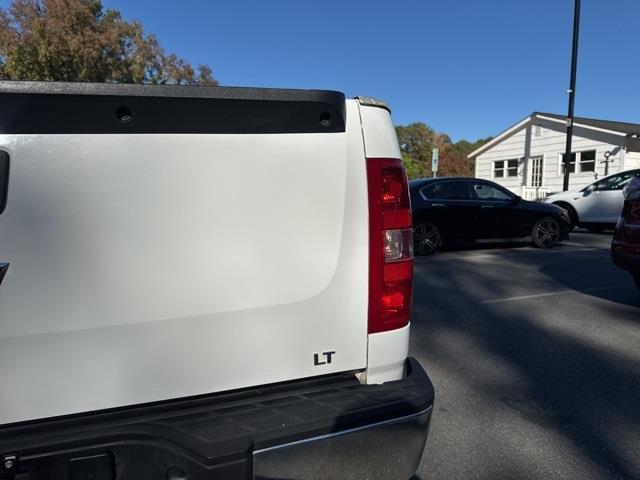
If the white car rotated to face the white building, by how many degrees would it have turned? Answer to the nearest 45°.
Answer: approximately 90° to its right

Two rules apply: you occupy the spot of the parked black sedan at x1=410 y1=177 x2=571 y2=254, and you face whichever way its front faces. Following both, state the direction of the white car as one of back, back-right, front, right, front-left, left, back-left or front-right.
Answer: front-left

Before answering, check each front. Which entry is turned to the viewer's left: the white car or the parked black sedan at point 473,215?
the white car

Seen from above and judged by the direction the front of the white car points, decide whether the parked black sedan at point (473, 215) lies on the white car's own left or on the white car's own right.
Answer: on the white car's own left

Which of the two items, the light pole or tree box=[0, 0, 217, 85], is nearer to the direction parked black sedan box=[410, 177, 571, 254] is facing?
the light pole

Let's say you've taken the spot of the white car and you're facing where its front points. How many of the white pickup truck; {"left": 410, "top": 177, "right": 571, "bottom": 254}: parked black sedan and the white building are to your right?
1

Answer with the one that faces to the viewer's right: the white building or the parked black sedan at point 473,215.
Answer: the parked black sedan

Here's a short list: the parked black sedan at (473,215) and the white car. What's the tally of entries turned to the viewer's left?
1

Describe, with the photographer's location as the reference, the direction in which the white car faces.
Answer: facing to the left of the viewer

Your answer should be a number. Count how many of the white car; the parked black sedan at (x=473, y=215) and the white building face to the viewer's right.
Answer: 1

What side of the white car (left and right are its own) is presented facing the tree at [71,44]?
front

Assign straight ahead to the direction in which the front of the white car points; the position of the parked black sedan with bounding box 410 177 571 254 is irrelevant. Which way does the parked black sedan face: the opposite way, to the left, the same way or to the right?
the opposite way

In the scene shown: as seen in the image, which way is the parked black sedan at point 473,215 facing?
to the viewer's right

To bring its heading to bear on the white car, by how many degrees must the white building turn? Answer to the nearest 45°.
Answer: approximately 45° to its left

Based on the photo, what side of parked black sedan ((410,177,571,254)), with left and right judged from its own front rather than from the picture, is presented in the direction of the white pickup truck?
right
